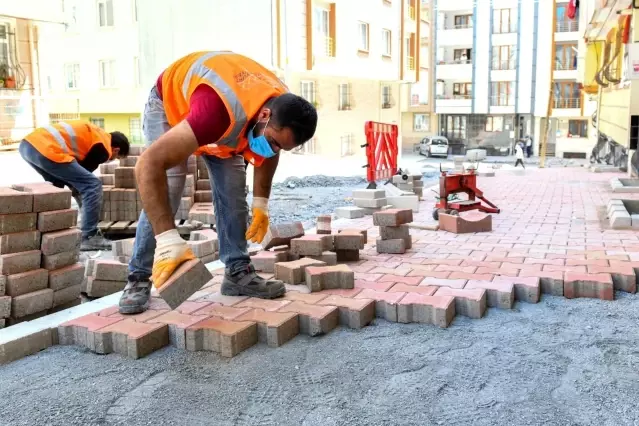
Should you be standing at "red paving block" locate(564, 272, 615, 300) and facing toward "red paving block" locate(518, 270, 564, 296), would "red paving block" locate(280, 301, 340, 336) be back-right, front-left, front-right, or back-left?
front-left

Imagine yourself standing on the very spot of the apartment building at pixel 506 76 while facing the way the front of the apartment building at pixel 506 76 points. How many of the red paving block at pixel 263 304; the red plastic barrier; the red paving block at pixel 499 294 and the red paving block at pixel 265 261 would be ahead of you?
4

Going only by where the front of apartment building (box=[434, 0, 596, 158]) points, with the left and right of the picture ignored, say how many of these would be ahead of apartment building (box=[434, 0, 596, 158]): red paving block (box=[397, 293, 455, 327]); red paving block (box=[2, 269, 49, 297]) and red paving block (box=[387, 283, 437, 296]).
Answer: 3

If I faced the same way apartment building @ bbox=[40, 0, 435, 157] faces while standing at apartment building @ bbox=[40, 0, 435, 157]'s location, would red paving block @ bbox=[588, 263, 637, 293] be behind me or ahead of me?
ahead

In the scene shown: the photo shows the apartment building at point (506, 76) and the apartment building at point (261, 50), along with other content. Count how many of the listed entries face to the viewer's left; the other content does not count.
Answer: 0

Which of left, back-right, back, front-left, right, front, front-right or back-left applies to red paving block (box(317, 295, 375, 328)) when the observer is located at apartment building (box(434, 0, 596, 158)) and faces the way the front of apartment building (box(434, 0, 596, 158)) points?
front

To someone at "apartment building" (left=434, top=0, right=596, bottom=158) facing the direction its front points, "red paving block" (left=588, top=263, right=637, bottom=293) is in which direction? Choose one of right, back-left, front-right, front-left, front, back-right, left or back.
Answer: front

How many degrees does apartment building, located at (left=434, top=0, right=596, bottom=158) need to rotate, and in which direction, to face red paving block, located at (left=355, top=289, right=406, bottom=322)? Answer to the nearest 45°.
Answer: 0° — it already faces it

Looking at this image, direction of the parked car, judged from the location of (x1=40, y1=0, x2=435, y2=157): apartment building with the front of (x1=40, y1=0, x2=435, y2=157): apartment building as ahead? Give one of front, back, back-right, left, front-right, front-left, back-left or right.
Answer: left

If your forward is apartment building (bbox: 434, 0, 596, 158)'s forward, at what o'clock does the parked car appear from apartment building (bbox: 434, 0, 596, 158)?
The parked car is roughly at 1 o'clock from the apartment building.

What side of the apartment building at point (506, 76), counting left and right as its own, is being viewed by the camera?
front

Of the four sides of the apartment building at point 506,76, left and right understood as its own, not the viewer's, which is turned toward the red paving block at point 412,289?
front

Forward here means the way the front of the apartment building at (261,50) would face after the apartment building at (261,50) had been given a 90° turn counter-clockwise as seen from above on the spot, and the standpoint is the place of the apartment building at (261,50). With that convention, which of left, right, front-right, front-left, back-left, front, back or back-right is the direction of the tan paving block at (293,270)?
back-right

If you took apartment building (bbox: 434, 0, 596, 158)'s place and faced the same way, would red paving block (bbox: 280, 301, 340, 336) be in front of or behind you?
in front

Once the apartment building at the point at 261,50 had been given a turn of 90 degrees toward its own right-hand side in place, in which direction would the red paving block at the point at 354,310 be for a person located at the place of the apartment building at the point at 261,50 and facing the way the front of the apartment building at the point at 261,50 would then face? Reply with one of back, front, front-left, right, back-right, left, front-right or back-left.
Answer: front-left

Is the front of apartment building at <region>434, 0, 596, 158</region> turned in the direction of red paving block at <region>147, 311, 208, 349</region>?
yes

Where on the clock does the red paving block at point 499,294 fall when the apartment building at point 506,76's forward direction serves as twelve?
The red paving block is roughly at 12 o'clock from the apartment building.

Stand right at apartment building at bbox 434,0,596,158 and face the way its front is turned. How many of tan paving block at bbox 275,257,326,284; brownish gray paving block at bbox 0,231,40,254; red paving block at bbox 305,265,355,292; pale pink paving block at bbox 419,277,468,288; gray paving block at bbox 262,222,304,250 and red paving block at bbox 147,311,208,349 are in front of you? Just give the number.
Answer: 6

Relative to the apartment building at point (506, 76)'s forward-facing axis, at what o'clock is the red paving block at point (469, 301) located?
The red paving block is roughly at 12 o'clock from the apartment building.

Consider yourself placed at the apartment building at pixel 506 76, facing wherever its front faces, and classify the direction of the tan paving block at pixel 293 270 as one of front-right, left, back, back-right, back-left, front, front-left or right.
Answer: front

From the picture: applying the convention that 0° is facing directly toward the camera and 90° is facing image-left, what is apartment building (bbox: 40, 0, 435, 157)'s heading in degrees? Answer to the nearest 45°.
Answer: approximately 315°
